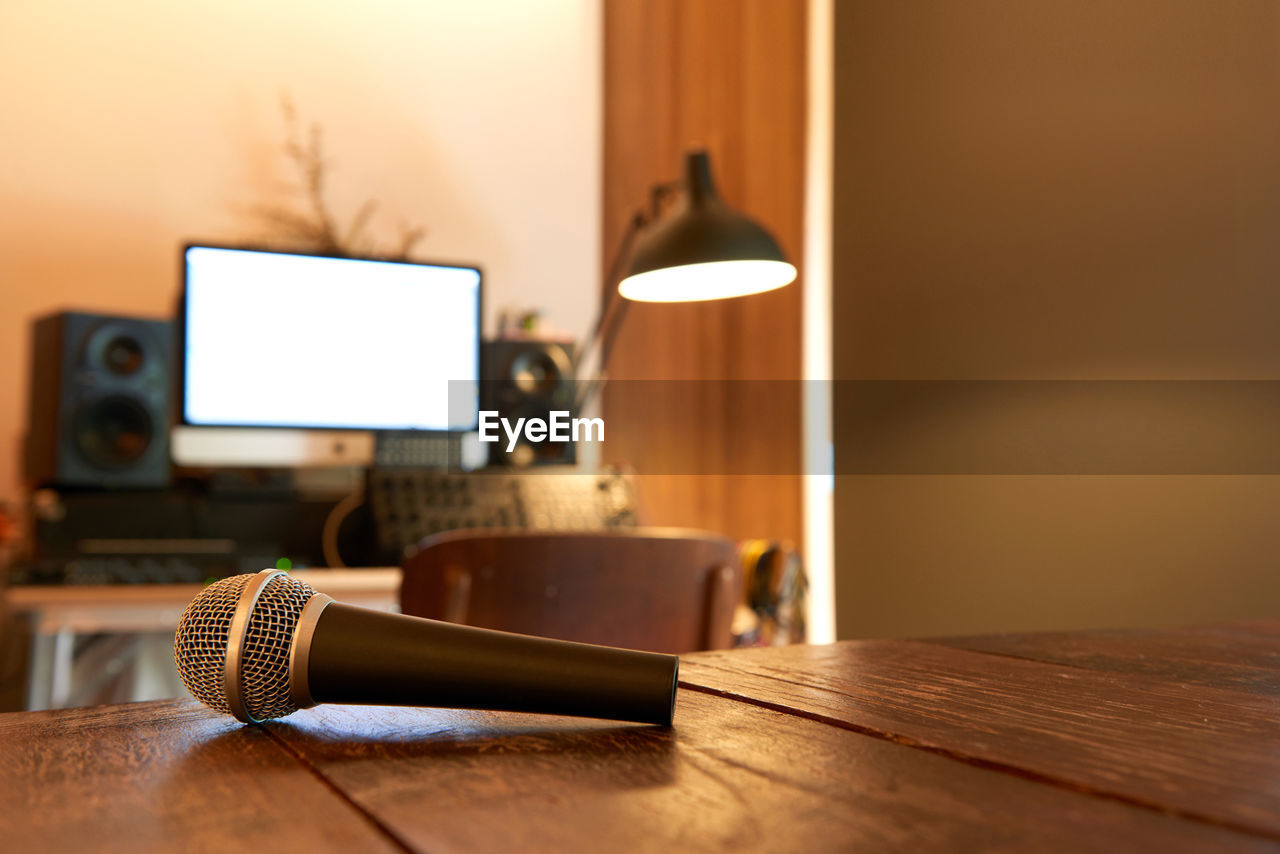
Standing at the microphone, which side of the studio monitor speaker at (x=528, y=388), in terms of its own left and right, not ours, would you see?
front

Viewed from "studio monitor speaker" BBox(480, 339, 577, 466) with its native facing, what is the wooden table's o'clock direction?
The wooden table is roughly at 12 o'clock from the studio monitor speaker.

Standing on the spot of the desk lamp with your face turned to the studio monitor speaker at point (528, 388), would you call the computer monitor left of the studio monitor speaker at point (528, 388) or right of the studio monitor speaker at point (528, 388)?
left

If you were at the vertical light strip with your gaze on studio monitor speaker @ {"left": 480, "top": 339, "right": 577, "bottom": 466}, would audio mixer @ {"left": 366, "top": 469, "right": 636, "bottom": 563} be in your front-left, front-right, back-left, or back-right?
front-left

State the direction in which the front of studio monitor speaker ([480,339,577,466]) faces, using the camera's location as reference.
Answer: facing the viewer

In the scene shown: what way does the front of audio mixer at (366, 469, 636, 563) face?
toward the camera

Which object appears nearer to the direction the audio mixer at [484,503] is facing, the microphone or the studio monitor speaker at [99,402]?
the microphone

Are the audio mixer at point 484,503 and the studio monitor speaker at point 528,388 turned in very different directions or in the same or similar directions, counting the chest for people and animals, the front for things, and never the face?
same or similar directions

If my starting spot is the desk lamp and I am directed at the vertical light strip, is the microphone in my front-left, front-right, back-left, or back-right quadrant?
back-right

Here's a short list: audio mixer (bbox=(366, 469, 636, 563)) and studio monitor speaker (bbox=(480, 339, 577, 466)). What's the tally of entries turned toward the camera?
2

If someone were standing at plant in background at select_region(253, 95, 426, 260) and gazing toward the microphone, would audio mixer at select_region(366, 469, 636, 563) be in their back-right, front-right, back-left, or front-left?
front-left
